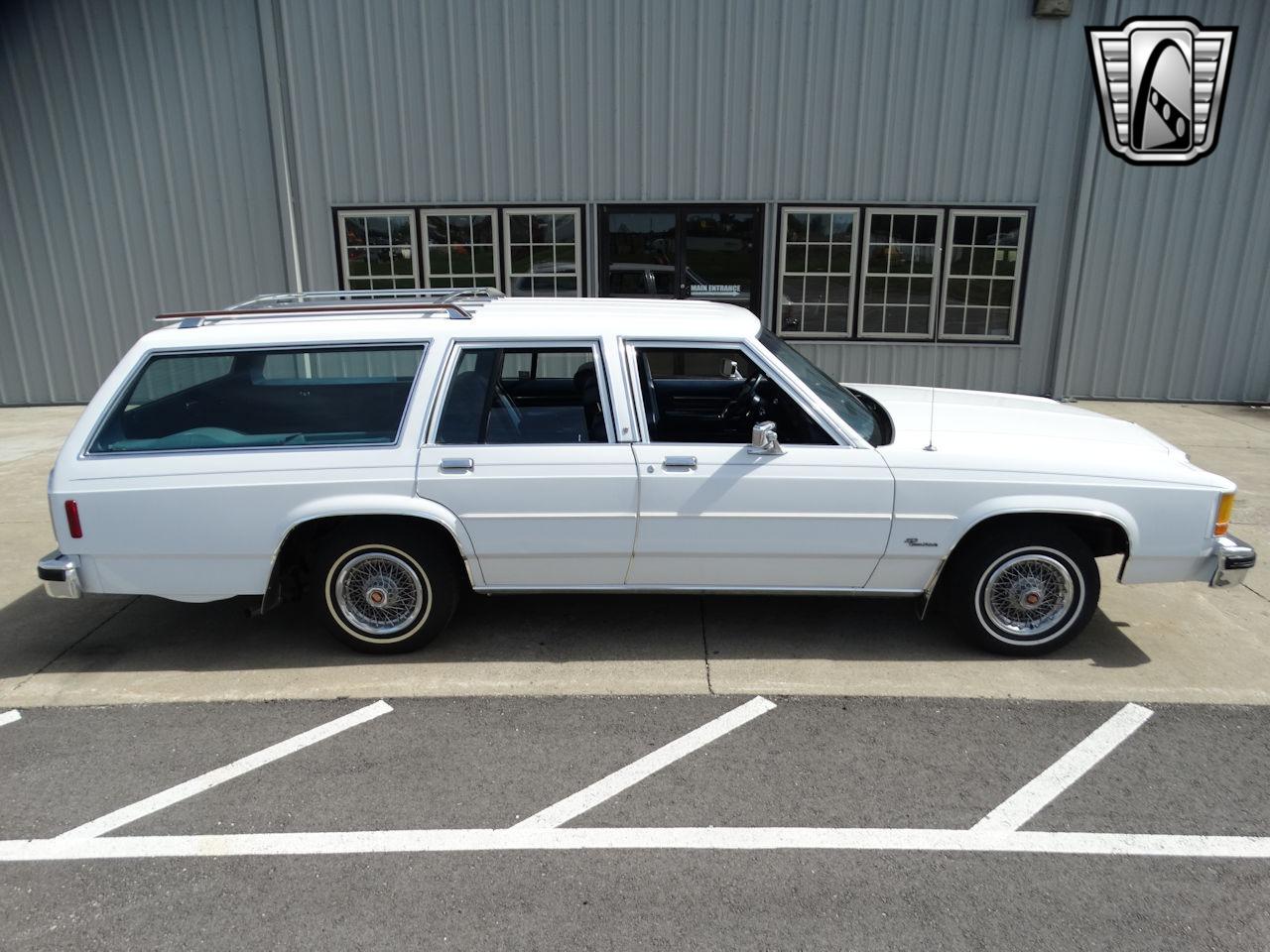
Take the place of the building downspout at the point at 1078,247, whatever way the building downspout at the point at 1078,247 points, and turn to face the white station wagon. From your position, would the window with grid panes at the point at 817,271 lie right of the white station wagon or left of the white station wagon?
right

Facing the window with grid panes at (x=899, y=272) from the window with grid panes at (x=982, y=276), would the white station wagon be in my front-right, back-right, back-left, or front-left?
front-left

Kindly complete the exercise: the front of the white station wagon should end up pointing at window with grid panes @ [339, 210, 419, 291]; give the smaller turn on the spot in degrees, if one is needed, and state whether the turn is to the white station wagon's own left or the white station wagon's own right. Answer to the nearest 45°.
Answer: approximately 90° to the white station wagon's own left

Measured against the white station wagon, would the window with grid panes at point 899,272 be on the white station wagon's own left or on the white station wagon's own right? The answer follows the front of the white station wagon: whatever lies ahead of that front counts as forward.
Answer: on the white station wagon's own left

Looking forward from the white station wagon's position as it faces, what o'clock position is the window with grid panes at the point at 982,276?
The window with grid panes is roughly at 10 o'clock from the white station wagon.

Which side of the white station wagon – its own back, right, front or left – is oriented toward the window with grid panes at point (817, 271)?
left

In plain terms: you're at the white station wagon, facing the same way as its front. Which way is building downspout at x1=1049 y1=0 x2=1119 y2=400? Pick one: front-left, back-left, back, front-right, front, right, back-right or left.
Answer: front-left

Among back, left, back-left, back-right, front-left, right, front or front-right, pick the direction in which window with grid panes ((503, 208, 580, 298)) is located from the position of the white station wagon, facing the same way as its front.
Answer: left

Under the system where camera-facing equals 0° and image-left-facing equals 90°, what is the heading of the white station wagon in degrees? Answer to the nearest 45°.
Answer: approximately 270°

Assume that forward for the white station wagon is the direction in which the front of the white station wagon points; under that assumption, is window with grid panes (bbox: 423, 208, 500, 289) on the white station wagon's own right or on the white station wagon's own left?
on the white station wagon's own left
